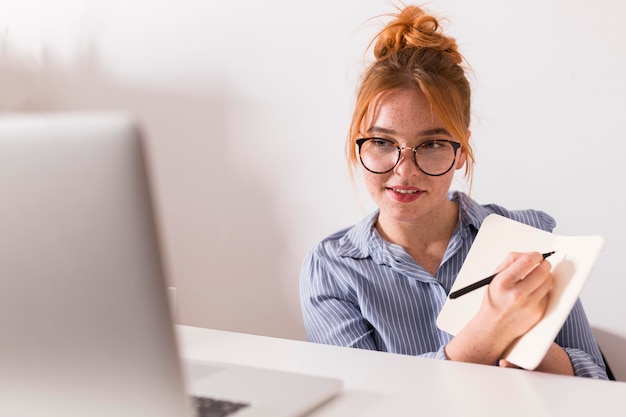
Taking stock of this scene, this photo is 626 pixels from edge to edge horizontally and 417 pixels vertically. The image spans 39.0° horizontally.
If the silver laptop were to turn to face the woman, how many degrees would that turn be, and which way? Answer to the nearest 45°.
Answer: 0° — it already faces them

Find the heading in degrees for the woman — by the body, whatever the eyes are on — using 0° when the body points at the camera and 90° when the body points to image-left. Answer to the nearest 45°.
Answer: approximately 0°

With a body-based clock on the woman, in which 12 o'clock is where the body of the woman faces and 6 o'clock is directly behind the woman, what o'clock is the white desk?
The white desk is roughly at 12 o'clock from the woman.

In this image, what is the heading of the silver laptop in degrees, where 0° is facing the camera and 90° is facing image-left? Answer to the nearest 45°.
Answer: approximately 225°

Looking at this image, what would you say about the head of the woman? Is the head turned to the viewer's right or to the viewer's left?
to the viewer's left

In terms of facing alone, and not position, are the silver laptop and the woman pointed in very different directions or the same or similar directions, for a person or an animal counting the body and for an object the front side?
very different directions

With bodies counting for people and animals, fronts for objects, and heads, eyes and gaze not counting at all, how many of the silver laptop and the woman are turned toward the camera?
1

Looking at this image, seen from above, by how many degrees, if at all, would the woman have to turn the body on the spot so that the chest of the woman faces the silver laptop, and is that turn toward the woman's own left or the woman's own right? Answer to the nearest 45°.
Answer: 0° — they already face it
